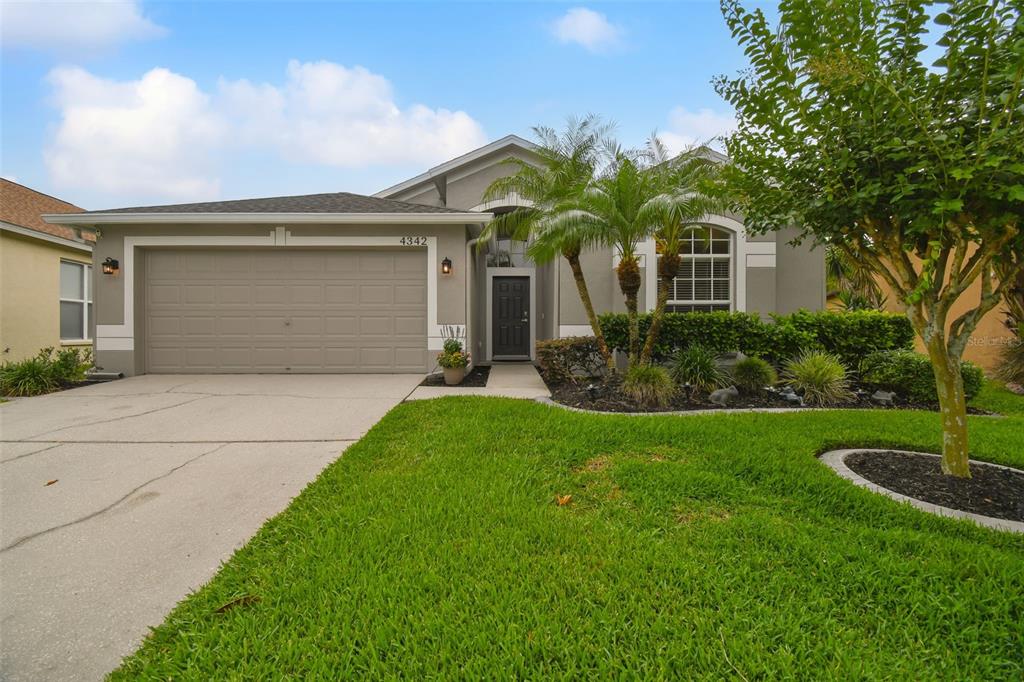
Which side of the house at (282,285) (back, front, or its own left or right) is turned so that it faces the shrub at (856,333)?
left

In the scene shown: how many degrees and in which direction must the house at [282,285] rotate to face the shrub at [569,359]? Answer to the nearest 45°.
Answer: approximately 45° to its left

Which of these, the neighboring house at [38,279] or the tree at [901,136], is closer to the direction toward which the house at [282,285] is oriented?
the tree

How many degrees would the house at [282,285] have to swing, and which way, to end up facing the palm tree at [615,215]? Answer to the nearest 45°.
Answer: approximately 45° to its left

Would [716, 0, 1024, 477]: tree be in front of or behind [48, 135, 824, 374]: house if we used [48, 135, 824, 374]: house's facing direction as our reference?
in front

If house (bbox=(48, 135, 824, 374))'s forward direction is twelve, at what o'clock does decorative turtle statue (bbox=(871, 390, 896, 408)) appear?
The decorative turtle statue is roughly at 10 o'clock from the house.

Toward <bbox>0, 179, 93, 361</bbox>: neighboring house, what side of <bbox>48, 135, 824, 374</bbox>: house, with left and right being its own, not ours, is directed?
right

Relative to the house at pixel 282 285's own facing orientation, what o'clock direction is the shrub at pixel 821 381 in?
The shrub is roughly at 10 o'clock from the house.

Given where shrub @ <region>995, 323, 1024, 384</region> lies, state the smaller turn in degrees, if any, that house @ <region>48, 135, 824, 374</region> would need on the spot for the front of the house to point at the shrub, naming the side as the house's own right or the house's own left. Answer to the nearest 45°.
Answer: approximately 90° to the house's own left

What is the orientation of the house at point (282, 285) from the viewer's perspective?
toward the camera

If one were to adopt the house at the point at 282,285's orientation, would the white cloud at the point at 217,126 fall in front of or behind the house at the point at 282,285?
behind

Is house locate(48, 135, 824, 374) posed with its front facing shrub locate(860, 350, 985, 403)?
no

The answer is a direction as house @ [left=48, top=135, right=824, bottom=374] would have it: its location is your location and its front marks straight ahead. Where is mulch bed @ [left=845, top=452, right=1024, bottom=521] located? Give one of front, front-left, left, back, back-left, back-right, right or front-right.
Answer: front-left

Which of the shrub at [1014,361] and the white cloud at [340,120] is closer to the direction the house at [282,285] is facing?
the shrub
